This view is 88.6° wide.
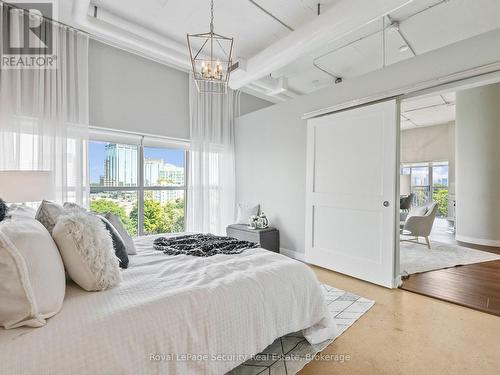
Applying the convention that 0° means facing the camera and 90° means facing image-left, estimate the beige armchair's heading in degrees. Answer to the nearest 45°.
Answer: approximately 90°

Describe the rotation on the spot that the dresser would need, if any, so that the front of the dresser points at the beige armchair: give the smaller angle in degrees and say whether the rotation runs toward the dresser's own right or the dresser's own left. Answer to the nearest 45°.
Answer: approximately 135° to the dresser's own left

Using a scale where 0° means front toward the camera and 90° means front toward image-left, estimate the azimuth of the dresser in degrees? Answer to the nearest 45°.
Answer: approximately 45°

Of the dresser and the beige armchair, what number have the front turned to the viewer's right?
0

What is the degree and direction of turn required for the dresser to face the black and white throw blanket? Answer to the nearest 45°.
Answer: approximately 45° to its left

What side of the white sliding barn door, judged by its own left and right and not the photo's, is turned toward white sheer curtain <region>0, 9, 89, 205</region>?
front

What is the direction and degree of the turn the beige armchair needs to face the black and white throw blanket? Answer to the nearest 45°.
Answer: approximately 45° to its left

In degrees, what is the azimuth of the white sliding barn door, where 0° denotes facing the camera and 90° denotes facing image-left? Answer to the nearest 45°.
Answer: approximately 45°

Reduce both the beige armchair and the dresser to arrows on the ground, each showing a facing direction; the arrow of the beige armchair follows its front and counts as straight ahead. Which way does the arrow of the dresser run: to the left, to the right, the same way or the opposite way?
to the left

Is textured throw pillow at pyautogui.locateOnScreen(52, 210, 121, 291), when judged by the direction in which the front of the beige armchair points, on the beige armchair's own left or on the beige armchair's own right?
on the beige armchair's own left

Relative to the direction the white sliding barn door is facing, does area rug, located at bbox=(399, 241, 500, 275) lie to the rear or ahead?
to the rear
